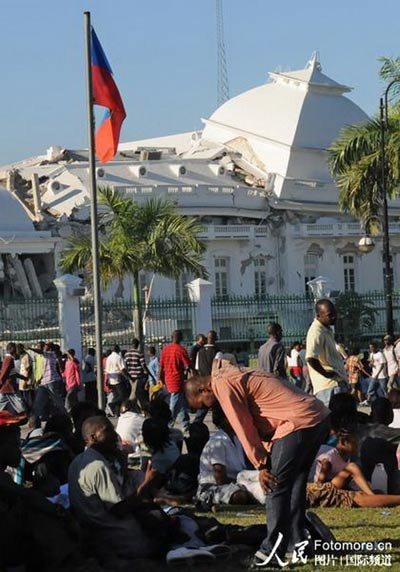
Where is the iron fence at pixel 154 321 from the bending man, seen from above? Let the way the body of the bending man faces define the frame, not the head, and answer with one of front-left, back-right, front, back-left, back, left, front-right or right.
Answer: right

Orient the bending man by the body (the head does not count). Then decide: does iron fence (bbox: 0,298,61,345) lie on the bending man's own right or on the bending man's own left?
on the bending man's own right

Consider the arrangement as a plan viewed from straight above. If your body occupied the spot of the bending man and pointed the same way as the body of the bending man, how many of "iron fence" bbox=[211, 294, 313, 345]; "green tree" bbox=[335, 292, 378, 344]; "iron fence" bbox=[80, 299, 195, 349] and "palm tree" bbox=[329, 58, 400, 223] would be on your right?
4

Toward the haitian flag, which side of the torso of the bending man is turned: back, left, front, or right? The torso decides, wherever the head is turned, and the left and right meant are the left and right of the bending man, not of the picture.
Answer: right

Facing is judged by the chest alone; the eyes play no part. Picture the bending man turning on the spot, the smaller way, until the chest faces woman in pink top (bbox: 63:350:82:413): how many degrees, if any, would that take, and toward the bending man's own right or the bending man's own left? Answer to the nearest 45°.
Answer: approximately 90° to the bending man's own right

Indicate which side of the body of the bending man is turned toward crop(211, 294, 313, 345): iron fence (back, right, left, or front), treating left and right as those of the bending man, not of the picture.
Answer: right

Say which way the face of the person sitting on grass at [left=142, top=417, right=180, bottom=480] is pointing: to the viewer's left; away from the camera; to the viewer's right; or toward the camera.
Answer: away from the camera

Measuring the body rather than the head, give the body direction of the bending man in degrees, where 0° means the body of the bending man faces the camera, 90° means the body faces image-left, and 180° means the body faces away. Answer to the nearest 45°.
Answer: approximately 90°
